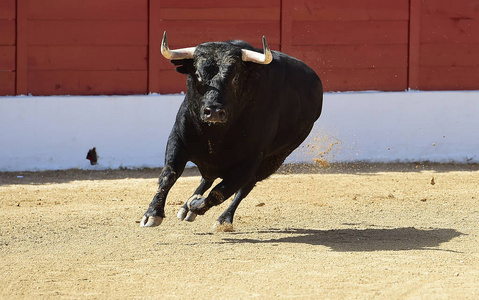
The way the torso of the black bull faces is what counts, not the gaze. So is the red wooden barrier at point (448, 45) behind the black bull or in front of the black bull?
behind

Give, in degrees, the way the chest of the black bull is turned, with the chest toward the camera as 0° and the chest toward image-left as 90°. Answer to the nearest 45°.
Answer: approximately 45°

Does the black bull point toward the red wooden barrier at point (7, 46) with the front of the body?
no

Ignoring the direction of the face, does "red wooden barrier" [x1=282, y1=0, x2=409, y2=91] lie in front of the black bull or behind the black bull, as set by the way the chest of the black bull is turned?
behind

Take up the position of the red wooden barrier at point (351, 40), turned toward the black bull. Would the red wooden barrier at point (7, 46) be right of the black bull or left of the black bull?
right

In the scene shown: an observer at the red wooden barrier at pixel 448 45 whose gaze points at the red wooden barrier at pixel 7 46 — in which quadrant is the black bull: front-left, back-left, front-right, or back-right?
front-left

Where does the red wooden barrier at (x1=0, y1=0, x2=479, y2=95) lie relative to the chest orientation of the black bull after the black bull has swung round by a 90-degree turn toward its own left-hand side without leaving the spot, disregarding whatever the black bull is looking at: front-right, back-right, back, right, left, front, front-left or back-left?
back-left
